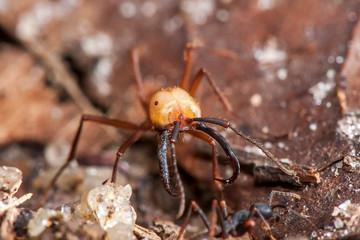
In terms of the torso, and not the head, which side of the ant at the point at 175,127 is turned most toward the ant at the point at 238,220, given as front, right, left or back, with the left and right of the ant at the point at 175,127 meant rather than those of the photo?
front

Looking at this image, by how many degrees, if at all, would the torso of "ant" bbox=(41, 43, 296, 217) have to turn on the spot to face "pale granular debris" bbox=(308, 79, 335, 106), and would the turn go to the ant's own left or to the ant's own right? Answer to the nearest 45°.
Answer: approximately 45° to the ant's own left

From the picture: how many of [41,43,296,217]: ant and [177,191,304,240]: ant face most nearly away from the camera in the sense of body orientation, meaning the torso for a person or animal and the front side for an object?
0

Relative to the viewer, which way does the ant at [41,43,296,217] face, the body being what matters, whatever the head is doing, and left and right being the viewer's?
facing the viewer and to the right of the viewer
